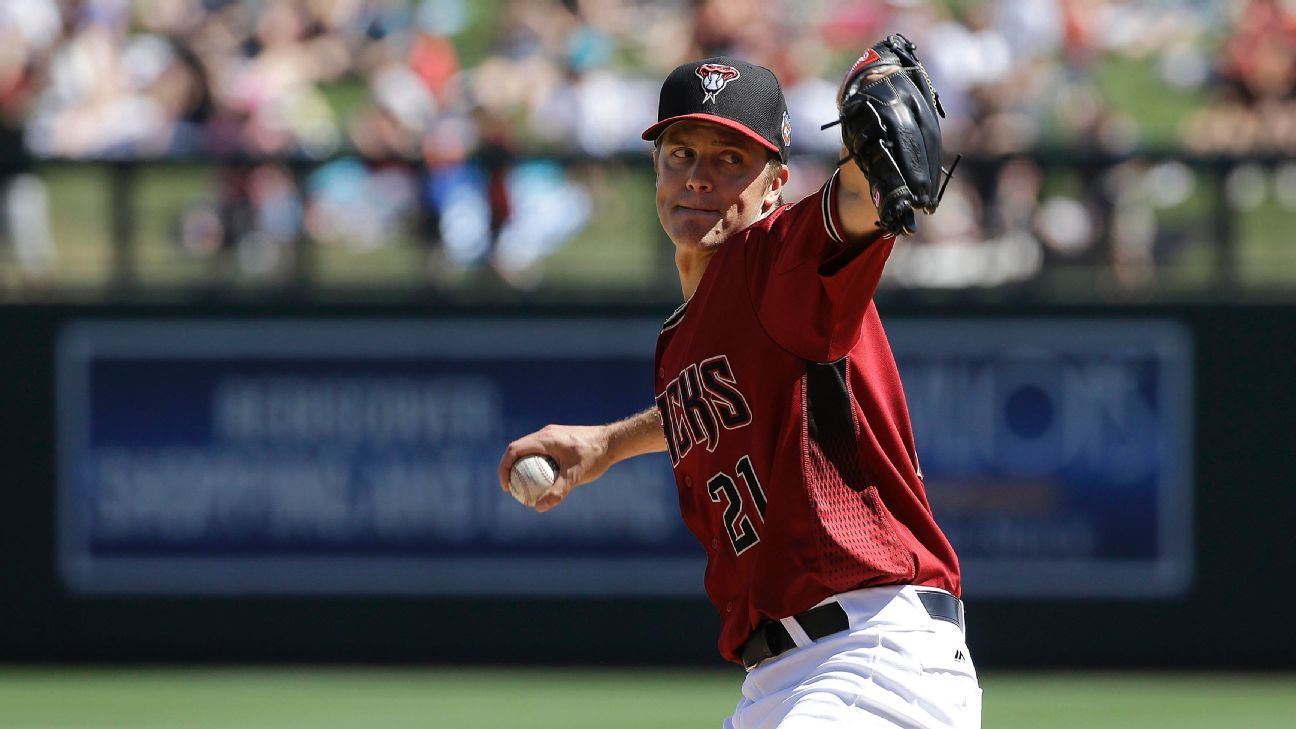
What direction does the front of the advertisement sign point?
toward the camera

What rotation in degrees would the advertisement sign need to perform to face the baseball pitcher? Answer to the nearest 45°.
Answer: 0° — it already faces them

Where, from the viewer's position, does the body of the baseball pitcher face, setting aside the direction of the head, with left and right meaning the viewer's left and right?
facing the viewer and to the left of the viewer

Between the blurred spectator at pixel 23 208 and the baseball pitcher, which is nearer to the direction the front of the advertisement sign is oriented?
the baseball pitcher

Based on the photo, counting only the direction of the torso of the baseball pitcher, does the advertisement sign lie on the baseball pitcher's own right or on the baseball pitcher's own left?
on the baseball pitcher's own right

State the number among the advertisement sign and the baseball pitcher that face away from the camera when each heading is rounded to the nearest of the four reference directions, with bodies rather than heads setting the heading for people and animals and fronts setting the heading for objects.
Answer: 0

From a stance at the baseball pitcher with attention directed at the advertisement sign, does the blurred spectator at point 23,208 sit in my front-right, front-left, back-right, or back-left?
front-left

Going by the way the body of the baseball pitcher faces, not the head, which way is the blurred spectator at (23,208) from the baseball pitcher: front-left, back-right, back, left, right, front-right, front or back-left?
right

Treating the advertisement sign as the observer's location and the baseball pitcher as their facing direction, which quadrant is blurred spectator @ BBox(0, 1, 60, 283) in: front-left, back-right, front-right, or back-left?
back-right
